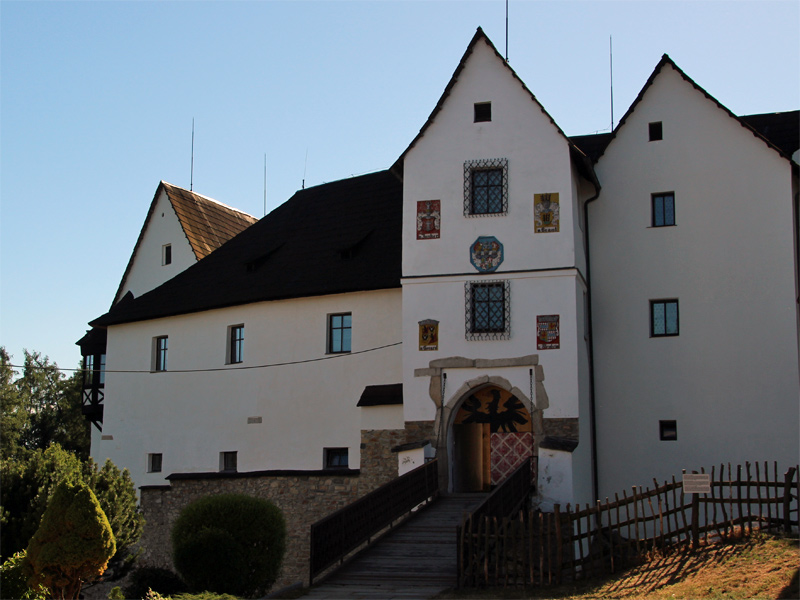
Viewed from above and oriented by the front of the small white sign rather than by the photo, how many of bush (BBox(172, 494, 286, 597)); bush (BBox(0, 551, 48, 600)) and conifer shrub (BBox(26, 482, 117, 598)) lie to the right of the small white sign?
3

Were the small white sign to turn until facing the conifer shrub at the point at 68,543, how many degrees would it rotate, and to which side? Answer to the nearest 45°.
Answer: approximately 90° to its right

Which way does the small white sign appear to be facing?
toward the camera

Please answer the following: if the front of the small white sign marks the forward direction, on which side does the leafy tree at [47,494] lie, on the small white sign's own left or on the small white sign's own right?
on the small white sign's own right

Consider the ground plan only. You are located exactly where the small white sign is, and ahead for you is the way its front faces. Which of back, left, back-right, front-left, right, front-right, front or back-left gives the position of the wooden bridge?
right

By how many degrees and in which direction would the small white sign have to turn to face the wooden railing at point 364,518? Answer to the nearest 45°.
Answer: approximately 90° to its right

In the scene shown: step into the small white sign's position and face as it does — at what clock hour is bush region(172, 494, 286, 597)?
The bush is roughly at 3 o'clock from the small white sign.

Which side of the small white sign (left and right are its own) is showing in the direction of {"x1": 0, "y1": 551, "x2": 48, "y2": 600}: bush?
right
